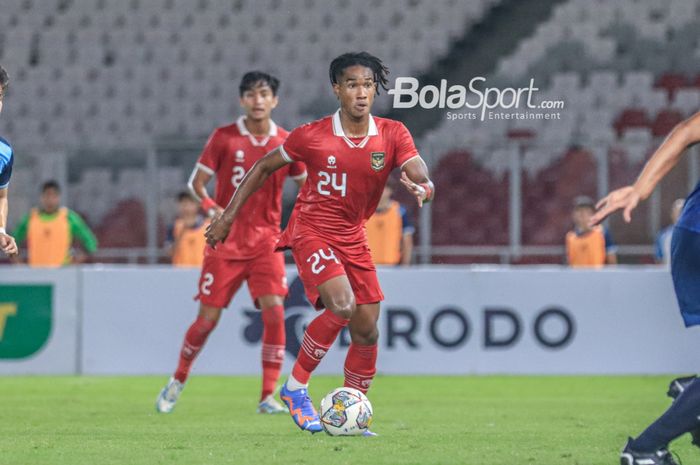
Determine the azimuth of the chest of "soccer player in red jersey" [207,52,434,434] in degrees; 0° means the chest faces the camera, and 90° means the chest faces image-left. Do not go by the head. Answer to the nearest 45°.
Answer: approximately 0°

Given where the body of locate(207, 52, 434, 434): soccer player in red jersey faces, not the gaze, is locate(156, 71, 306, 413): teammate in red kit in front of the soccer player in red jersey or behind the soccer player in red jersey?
behind

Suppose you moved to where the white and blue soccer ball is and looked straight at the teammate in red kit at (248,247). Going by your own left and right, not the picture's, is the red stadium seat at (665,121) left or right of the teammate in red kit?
right

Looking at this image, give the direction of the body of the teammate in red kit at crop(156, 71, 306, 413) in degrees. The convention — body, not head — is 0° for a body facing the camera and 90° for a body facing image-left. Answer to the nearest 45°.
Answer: approximately 0°

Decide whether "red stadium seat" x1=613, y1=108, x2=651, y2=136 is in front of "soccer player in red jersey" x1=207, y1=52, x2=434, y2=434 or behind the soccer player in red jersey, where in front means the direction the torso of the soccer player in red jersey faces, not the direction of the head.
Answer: behind

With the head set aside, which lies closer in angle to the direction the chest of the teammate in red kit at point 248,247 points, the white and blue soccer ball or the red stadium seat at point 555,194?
the white and blue soccer ball

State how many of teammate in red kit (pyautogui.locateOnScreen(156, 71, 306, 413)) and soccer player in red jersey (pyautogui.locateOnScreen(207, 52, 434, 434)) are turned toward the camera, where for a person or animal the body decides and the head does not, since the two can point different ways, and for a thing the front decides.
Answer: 2

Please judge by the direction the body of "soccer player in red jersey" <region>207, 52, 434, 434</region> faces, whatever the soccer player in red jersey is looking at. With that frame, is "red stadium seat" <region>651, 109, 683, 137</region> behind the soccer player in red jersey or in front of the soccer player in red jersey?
behind

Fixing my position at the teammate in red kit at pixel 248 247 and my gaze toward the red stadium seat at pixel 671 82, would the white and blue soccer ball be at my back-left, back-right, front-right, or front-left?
back-right
